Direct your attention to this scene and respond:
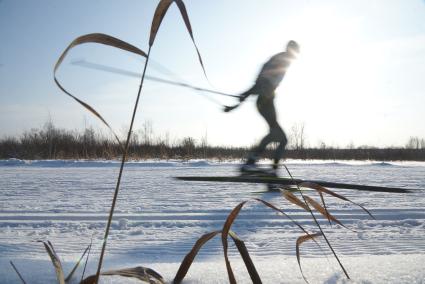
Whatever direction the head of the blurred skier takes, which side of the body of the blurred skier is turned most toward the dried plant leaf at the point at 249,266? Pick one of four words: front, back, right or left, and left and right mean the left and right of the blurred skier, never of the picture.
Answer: right

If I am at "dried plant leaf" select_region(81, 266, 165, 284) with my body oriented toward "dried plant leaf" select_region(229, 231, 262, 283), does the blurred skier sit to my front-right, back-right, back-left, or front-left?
front-left

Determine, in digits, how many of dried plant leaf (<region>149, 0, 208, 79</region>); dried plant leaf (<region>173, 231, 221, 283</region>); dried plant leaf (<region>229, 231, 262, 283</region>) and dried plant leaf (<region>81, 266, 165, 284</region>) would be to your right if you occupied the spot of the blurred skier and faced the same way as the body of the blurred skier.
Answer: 4

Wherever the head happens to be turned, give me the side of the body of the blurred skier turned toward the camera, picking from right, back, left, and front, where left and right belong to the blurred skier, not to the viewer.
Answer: right

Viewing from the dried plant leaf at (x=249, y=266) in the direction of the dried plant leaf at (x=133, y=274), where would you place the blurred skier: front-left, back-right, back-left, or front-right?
back-right

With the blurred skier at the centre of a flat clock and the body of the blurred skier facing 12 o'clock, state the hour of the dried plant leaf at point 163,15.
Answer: The dried plant leaf is roughly at 3 o'clock from the blurred skier.

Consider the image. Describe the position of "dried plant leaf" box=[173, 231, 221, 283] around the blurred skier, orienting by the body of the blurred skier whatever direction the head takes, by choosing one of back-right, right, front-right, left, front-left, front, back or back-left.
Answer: right

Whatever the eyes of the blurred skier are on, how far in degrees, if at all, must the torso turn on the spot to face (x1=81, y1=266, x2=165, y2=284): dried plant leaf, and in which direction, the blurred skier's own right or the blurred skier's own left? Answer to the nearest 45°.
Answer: approximately 90° to the blurred skier's own right
